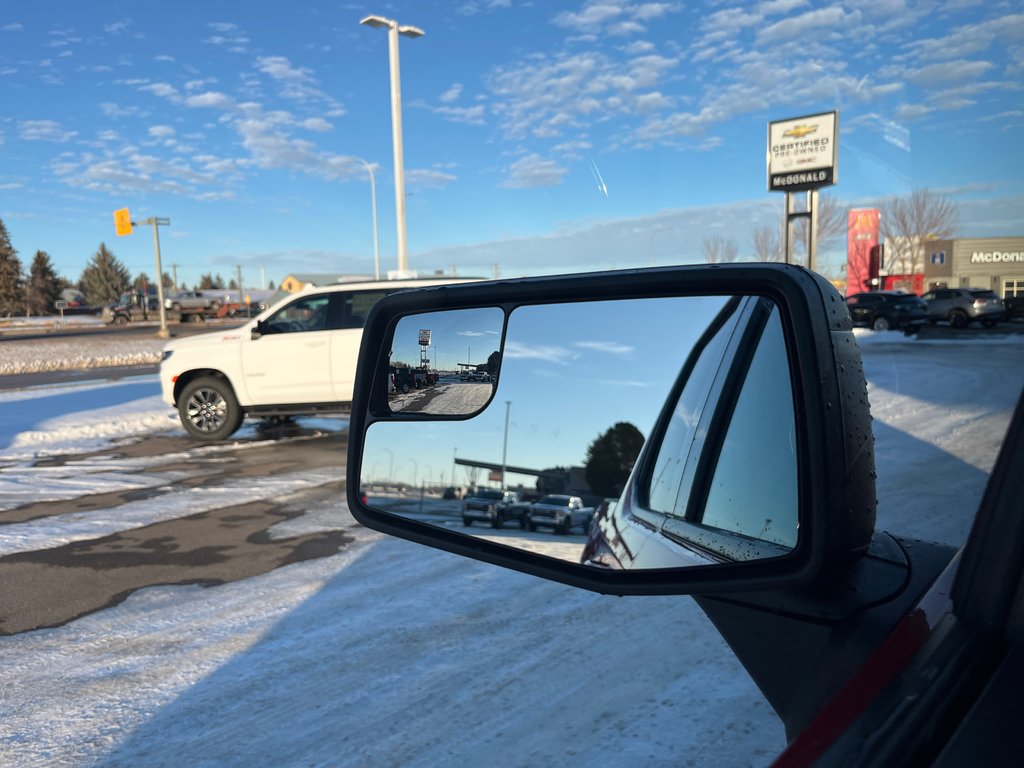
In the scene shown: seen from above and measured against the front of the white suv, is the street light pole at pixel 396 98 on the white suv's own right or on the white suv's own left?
on the white suv's own right

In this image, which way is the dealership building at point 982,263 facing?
toward the camera

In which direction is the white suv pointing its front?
to the viewer's left

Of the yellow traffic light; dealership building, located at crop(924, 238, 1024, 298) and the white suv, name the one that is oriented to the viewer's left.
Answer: the white suv

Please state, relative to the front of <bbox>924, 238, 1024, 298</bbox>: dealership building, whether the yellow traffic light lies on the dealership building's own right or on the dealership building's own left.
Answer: on the dealership building's own right
